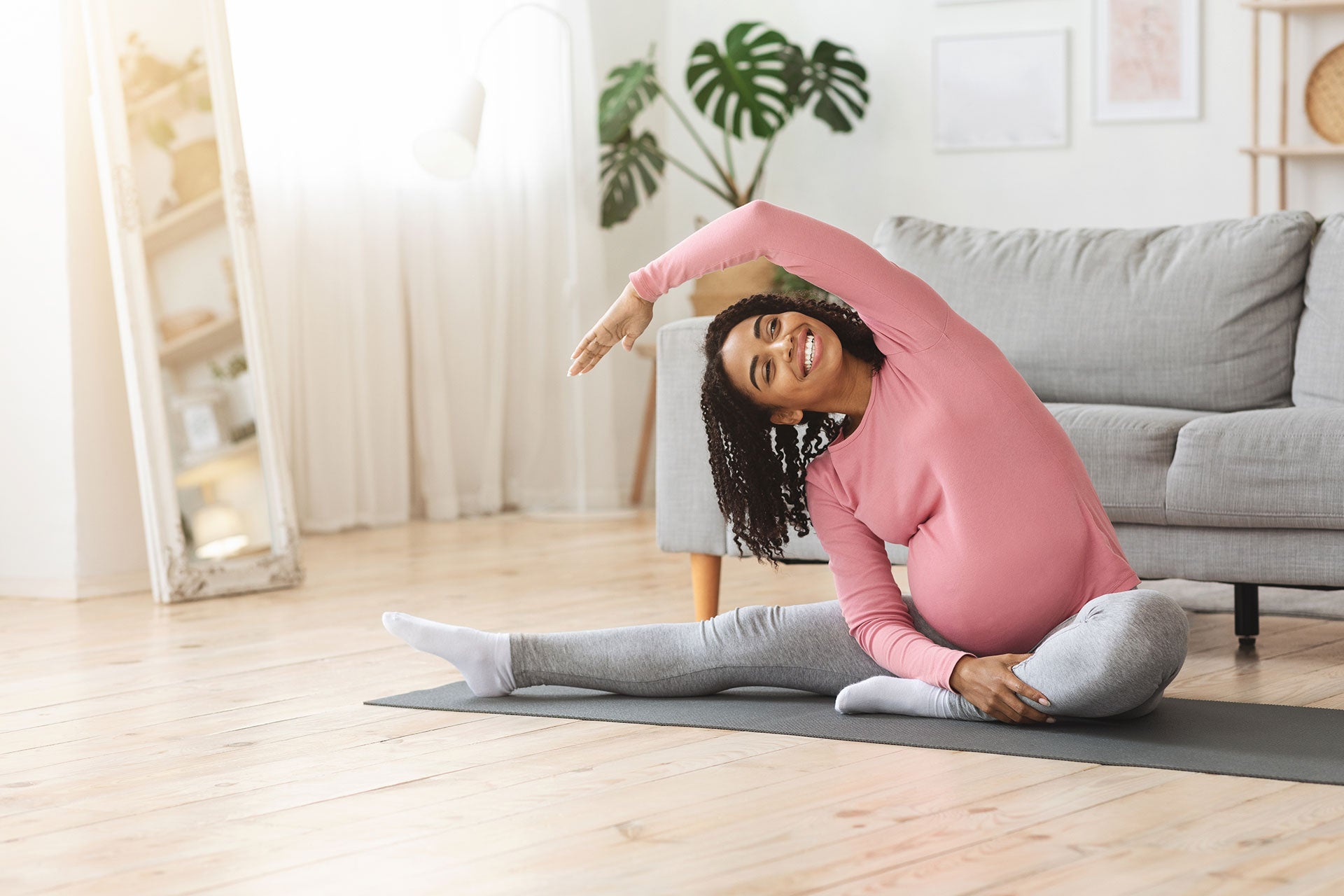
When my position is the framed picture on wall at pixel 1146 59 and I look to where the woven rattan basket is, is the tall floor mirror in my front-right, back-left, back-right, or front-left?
back-right

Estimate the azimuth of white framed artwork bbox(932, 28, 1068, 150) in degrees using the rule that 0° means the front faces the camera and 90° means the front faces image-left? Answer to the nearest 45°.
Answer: approximately 0°

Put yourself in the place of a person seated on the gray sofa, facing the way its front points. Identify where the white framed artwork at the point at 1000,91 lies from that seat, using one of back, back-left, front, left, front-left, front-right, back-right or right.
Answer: back

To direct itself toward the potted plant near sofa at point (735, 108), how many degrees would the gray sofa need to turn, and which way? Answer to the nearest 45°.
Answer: approximately 135° to its right

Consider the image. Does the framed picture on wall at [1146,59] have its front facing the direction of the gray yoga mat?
yes

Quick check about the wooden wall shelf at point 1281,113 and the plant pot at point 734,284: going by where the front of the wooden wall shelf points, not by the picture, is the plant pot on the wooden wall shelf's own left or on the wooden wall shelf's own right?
on the wooden wall shelf's own right

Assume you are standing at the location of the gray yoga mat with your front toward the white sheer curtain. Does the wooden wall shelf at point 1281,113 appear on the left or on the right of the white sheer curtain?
right
